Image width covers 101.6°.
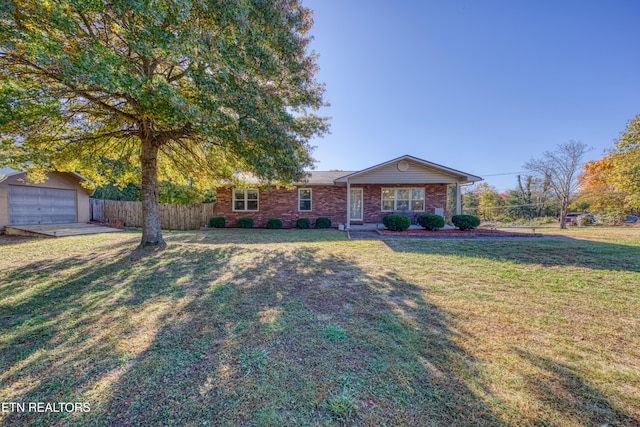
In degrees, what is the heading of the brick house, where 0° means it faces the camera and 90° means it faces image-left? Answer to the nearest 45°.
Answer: approximately 0°

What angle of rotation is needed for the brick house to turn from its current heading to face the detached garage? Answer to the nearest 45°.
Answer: approximately 90° to its right

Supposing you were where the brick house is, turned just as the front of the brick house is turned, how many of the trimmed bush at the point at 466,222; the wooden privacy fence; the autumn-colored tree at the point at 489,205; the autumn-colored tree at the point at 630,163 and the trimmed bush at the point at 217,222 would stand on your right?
2

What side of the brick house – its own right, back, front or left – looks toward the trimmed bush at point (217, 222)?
right

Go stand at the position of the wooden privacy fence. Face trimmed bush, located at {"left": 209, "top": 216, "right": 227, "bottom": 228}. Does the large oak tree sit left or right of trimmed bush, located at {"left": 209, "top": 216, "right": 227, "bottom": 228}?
right

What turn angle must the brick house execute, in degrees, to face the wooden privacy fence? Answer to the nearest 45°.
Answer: approximately 90° to its right

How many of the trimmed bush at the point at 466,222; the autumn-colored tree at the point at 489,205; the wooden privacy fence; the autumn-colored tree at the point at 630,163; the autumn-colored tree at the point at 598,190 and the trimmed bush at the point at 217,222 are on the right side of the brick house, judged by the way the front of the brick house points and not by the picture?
2

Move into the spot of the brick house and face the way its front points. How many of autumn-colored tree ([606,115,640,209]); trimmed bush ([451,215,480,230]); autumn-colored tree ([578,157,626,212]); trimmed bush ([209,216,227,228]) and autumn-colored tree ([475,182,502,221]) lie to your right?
1

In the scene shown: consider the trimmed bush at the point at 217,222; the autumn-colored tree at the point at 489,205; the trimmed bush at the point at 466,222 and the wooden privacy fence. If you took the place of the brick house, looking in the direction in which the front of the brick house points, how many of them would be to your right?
2

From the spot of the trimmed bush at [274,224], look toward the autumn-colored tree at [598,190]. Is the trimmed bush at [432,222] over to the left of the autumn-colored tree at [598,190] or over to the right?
right

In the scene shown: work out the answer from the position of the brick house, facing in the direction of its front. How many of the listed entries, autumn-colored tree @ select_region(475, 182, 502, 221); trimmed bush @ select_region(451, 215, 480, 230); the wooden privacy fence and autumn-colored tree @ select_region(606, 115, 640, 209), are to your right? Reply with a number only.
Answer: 1

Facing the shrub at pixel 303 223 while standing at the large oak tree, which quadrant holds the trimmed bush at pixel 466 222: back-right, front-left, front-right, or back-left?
front-right

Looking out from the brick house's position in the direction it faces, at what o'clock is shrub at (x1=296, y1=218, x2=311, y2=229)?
The shrub is roughly at 2 o'clock from the brick house.

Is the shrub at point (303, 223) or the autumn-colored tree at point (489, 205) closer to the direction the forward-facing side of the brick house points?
the shrub
